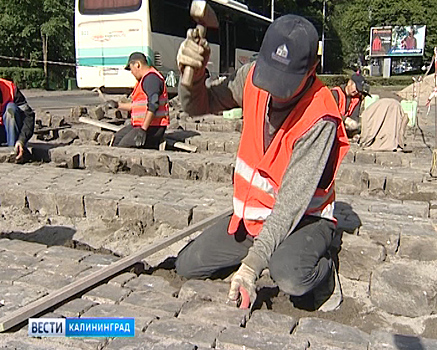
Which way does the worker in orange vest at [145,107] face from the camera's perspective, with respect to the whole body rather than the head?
to the viewer's left

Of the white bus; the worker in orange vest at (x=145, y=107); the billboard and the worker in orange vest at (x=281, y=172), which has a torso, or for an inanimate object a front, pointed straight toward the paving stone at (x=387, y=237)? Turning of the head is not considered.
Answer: the billboard

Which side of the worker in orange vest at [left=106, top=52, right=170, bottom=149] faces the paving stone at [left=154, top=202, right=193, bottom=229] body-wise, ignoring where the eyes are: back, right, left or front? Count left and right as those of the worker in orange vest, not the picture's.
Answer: left

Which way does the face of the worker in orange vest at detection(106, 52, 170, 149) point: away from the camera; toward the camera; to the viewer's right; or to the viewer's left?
to the viewer's left
